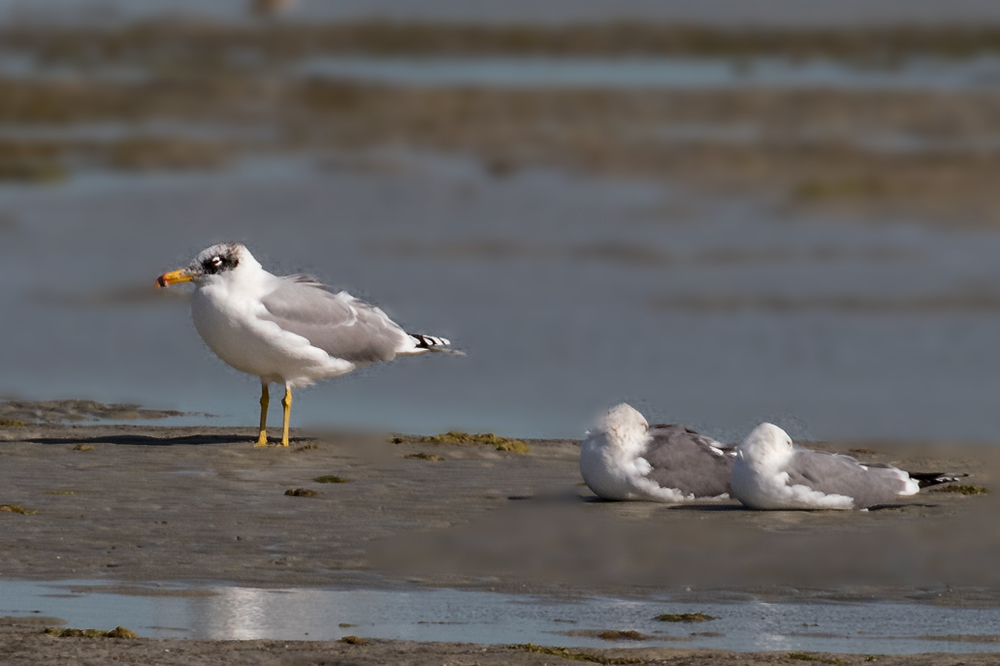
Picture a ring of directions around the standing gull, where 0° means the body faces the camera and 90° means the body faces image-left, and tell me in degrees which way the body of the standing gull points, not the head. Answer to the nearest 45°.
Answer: approximately 90°

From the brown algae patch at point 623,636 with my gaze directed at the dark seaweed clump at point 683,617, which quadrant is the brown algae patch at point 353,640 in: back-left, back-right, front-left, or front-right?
back-left

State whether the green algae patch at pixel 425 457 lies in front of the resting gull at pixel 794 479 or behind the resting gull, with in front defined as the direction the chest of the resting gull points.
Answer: in front

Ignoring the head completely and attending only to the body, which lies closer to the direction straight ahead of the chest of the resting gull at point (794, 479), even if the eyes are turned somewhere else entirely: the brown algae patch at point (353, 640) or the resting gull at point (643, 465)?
the resting gull

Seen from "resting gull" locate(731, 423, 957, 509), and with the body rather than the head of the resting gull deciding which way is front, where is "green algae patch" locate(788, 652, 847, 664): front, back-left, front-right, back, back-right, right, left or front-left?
left

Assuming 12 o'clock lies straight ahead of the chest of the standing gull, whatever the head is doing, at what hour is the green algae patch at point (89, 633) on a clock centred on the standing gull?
The green algae patch is roughly at 9 o'clock from the standing gull.

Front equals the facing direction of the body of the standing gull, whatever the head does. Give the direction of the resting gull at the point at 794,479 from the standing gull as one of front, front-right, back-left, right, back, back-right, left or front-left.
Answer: back-left

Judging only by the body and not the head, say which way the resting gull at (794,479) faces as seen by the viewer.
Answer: to the viewer's left

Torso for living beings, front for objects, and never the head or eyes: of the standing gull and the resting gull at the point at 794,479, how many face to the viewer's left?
2

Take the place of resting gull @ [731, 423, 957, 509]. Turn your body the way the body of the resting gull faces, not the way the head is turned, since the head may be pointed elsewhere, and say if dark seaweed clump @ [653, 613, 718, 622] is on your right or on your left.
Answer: on your left

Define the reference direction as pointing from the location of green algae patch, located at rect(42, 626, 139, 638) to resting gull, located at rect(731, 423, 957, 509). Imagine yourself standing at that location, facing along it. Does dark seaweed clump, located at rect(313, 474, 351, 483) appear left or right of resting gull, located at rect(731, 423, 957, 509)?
left

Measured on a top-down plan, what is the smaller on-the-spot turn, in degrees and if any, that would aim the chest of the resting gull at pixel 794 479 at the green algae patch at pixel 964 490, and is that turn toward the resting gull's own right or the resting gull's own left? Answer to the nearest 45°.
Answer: approximately 135° to the resting gull's own right

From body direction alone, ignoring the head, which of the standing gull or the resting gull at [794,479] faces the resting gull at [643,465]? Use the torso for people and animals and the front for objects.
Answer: the resting gull at [794,479]
